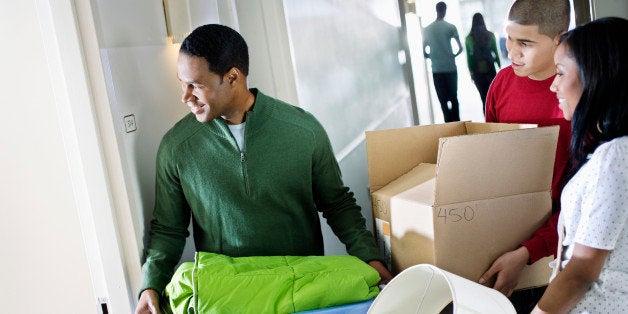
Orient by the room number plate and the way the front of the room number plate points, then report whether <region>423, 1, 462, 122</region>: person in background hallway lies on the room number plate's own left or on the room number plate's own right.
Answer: on the room number plate's own left

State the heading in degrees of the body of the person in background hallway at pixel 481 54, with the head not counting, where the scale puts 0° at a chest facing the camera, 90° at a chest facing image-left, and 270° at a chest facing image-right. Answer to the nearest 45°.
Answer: approximately 180°

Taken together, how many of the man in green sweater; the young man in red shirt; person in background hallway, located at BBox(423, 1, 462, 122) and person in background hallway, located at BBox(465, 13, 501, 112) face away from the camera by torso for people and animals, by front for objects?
2

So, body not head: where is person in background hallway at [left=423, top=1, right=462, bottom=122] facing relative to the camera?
away from the camera

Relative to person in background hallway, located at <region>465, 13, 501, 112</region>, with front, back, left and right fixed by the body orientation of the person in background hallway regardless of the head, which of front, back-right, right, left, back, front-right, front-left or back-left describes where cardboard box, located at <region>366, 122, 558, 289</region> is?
back

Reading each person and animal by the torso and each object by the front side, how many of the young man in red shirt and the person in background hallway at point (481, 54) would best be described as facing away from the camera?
1
